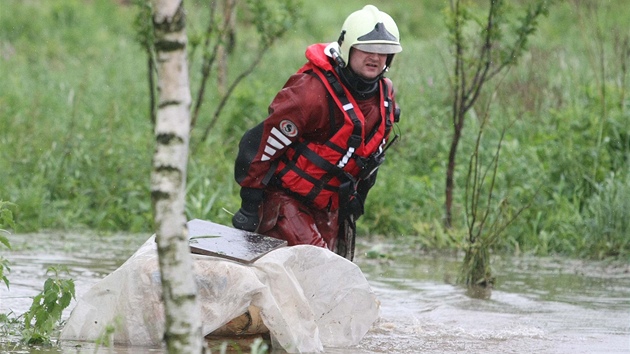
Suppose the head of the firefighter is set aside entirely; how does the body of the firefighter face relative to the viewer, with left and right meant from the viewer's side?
facing the viewer and to the right of the viewer

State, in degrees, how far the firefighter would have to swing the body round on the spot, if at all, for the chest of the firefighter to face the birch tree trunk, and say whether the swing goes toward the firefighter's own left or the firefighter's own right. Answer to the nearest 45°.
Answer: approximately 45° to the firefighter's own right
